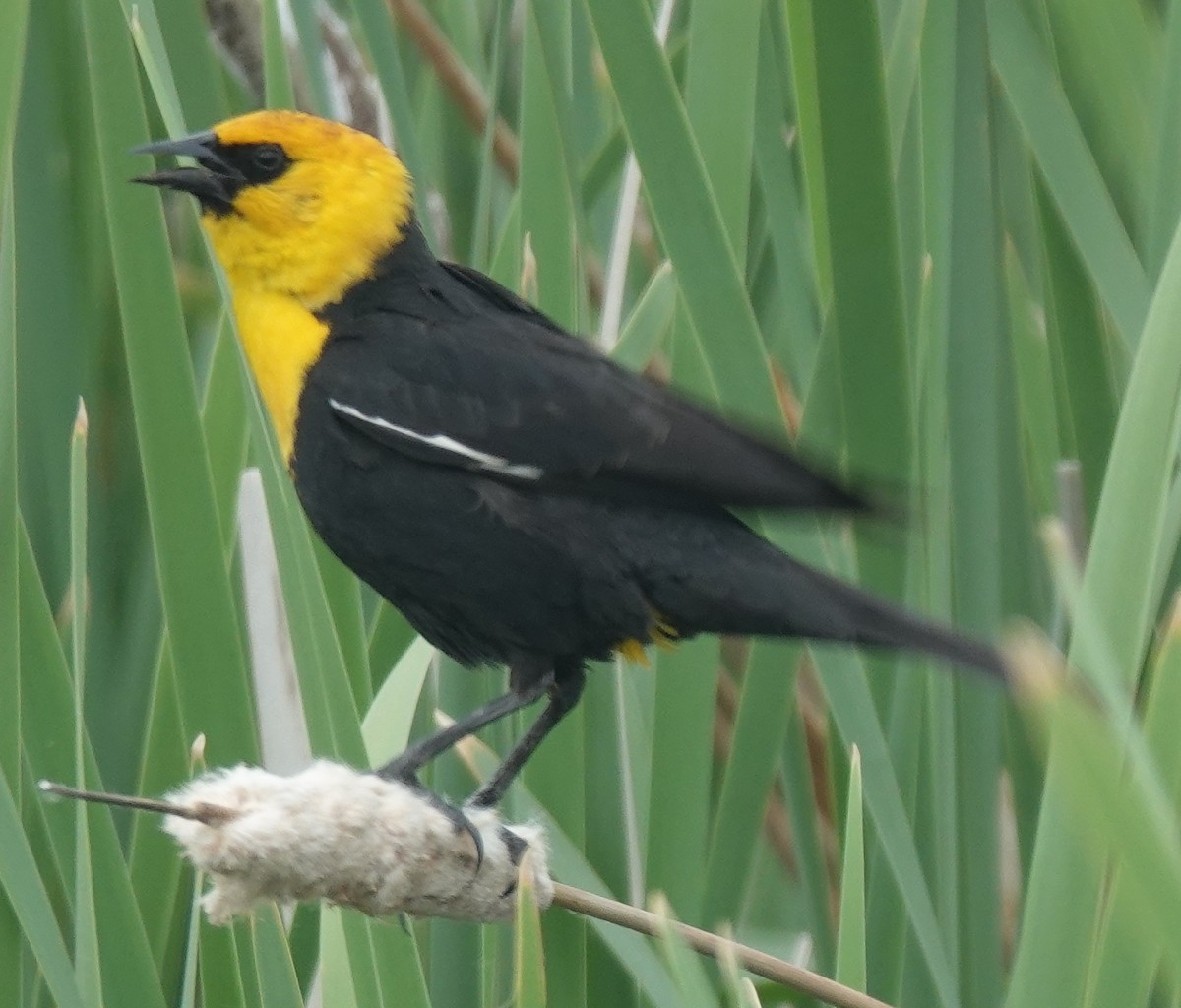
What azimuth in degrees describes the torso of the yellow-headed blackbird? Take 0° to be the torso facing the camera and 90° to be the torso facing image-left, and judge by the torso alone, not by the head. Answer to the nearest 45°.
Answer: approximately 90°
